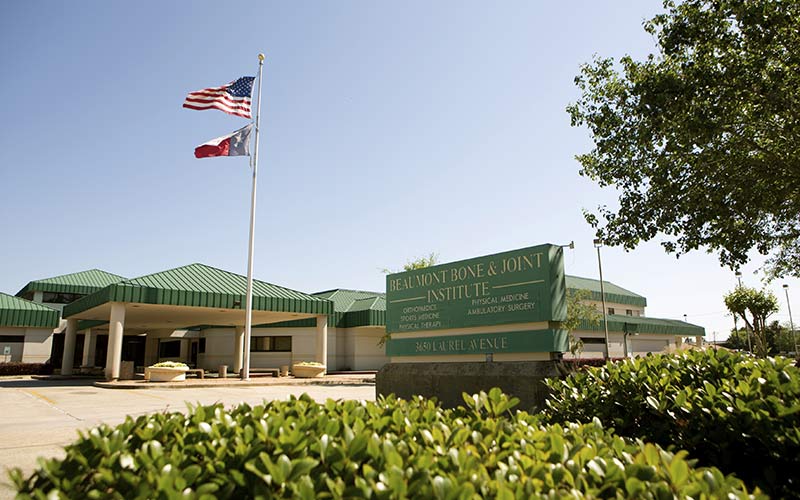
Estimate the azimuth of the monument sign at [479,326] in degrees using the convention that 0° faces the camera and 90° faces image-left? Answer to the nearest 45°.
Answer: approximately 45°

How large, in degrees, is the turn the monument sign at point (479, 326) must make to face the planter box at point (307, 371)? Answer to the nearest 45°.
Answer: approximately 90° to its right

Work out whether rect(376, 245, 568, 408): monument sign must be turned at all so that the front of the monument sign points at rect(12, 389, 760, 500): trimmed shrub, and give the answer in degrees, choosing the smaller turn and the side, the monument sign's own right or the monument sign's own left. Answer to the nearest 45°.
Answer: approximately 45° to the monument sign's own left

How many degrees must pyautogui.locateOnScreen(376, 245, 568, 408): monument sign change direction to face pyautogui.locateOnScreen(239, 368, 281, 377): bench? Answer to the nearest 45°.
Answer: approximately 90° to its right

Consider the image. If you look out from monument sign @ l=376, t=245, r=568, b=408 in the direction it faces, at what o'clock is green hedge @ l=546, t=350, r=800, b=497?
The green hedge is roughly at 10 o'clock from the monument sign.

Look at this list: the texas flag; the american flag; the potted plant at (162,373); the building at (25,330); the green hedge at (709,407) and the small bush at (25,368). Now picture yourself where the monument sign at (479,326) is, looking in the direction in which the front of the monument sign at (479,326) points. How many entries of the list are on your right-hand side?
5

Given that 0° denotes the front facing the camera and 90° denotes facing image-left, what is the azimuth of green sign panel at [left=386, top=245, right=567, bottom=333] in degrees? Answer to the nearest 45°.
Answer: approximately 45°

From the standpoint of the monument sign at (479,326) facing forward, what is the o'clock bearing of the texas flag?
The texas flag is roughly at 3 o'clock from the monument sign.

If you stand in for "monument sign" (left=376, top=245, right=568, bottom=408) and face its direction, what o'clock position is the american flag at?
The american flag is roughly at 3 o'clock from the monument sign.

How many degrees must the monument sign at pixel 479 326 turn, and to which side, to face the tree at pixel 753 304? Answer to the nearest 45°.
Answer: approximately 180°

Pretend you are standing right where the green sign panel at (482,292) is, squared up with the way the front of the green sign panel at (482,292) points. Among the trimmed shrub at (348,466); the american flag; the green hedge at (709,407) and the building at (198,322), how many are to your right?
2

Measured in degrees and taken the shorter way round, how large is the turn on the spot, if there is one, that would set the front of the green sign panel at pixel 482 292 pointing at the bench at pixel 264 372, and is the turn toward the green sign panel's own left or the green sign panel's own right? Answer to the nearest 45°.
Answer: approximately 90° to the green sign panel's own right
